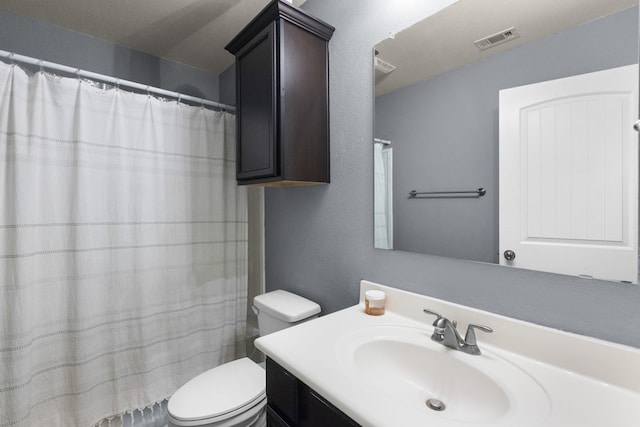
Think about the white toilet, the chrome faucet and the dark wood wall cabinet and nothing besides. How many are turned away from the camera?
0

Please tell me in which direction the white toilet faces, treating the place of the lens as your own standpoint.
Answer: facing the viewer and to the left of the viewer

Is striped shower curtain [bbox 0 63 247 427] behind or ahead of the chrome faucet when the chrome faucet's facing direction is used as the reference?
ahead

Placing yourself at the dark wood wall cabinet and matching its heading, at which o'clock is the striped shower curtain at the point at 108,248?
The striped shower curtain is roughly at 2 o'clock from the dark wood wall cabinet.

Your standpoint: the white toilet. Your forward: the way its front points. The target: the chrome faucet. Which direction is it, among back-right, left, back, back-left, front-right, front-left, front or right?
left
